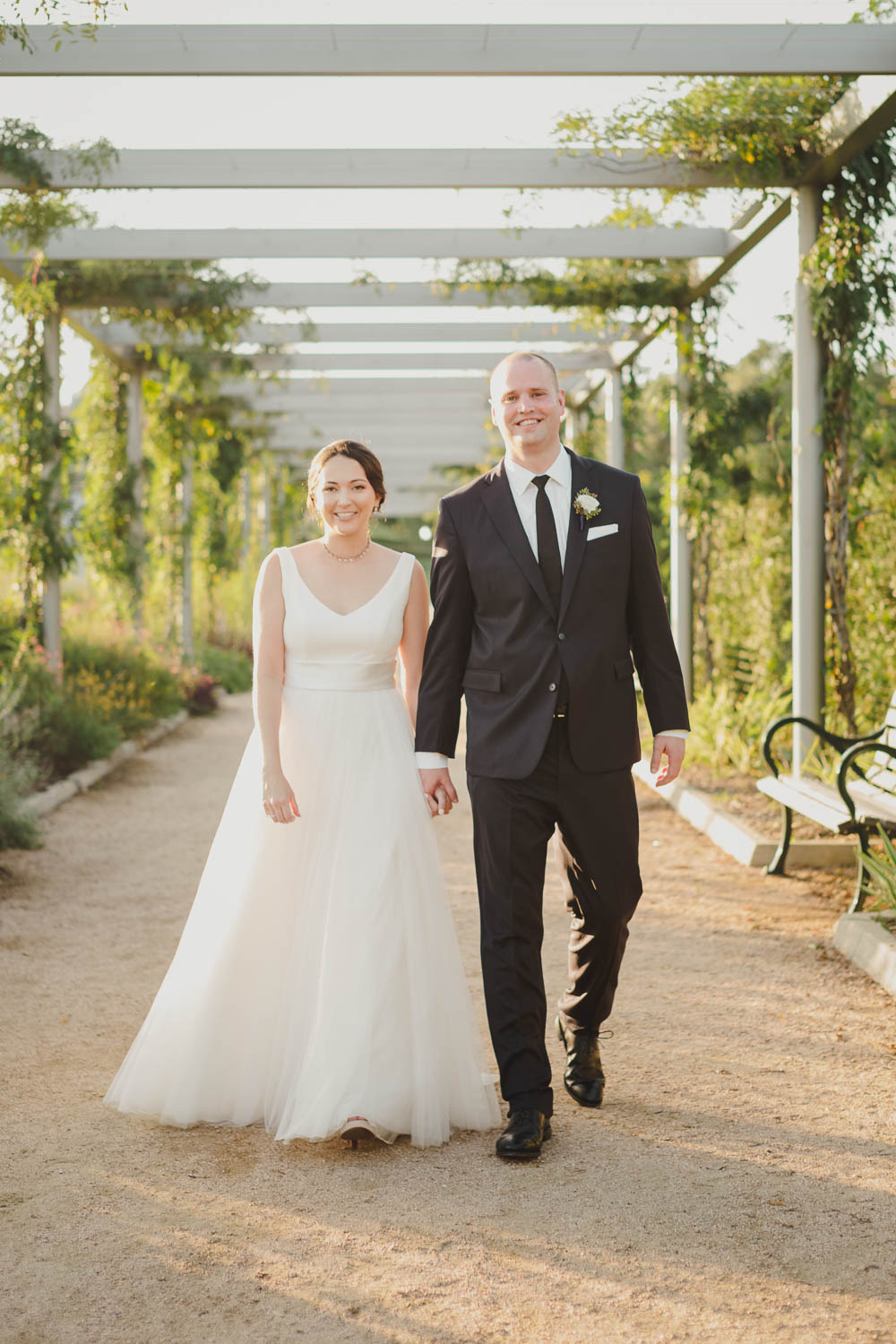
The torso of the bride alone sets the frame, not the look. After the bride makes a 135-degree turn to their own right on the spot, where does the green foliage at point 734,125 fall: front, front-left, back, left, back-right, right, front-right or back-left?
right

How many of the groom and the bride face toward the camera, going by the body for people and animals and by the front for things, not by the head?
2

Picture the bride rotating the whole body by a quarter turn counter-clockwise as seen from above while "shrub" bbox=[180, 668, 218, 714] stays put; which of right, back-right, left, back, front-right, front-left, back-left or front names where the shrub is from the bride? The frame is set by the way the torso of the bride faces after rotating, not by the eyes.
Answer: left

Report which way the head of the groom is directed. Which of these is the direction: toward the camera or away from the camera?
toward the camera

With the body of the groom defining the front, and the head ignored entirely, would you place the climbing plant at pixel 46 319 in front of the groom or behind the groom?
behind

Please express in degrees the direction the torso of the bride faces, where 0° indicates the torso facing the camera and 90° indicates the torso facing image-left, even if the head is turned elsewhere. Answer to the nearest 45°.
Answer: approximately 0°

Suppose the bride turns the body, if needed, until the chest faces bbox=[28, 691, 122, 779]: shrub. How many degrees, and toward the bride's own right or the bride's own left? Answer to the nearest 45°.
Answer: approximately 180°

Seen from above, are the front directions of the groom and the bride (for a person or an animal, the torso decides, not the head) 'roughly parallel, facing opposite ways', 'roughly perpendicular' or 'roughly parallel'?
roughly parallel

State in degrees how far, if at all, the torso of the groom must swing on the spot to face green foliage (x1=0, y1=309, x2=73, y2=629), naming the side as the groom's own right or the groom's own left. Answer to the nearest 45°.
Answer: approximately 135° to the groom's own right

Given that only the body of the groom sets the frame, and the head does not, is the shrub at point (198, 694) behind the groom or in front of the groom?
behind

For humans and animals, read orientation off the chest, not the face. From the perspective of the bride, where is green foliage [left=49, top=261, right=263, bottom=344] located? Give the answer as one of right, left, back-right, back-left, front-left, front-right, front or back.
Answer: back
